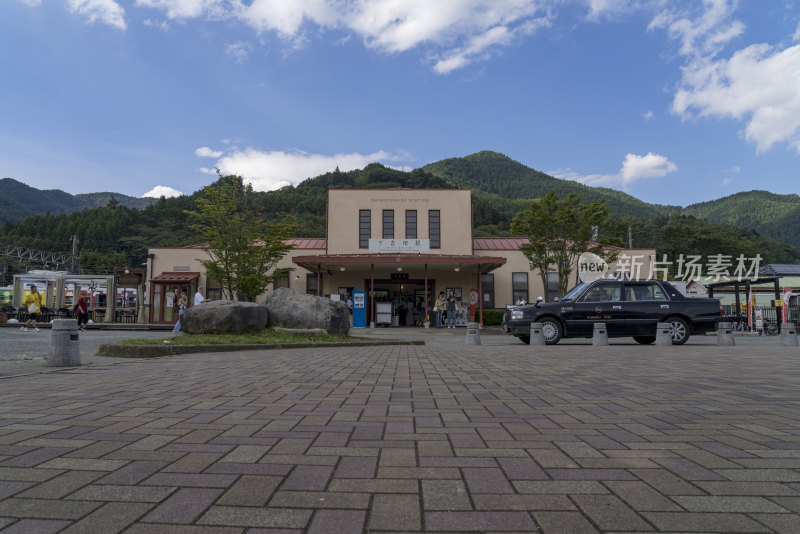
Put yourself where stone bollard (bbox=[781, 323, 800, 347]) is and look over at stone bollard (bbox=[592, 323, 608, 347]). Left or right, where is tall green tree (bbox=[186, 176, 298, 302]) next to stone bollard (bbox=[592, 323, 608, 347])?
right

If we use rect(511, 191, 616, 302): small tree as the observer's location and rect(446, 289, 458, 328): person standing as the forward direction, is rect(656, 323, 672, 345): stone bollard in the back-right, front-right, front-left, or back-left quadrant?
back-left

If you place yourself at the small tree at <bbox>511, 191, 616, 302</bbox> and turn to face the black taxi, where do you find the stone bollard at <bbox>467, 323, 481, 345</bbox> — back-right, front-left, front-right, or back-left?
front-right

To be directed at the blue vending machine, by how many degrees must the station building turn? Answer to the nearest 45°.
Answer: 0° — it already faces it

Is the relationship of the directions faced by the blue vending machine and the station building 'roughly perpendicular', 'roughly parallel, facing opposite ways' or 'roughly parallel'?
roughly parallel

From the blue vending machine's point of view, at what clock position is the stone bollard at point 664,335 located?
The stone bollard is roughly at 11 o'clock from the blue vending machine.

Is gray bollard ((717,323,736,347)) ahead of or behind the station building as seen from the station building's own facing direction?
ahead

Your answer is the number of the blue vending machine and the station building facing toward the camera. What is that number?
2

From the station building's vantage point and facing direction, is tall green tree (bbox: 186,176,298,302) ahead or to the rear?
ahead

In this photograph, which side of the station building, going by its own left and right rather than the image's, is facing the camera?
front

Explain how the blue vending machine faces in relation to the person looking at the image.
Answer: facing the viewer

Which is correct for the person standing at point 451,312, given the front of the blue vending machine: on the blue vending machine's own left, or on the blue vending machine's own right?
on the blue vending machine's own left

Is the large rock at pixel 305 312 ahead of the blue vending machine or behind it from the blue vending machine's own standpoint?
ahead
